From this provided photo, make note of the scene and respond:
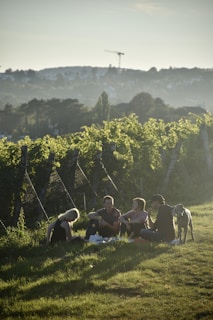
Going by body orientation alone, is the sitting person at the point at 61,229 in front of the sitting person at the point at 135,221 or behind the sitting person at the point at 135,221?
in front

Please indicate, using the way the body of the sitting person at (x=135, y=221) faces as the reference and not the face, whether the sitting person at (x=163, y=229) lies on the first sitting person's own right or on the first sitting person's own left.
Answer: on the first sitting person's own left

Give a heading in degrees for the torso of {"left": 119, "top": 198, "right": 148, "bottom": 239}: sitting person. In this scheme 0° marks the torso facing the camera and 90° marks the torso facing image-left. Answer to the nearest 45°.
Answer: approximately 45°
